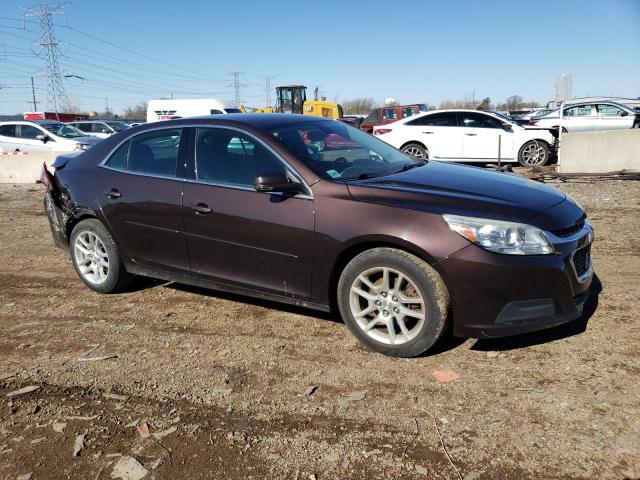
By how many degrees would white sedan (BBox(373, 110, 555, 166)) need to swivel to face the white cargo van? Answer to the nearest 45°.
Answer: approximately 135° to its left

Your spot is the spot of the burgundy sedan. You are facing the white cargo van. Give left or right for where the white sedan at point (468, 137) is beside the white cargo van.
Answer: right

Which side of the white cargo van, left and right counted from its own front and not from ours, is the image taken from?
right

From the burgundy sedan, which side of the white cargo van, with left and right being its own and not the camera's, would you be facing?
right

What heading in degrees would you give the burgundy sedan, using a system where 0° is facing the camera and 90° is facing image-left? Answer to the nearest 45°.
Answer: approximately 315°

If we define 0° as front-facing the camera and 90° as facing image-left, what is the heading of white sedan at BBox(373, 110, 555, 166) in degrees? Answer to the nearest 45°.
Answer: approximately 270°

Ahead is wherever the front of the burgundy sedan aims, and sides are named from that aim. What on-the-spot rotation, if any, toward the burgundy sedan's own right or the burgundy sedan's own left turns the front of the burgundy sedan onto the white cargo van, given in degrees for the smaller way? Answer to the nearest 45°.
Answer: approximately 135° to the burgundy sedan's own left

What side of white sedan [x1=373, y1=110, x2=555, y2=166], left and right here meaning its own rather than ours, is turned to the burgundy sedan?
right
